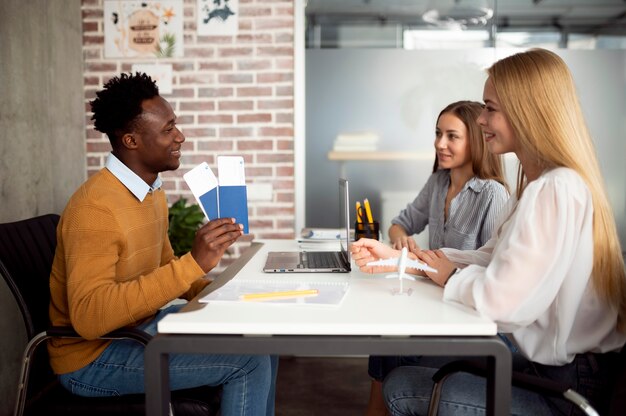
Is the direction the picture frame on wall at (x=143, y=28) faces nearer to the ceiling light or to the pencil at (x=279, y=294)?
the pencil

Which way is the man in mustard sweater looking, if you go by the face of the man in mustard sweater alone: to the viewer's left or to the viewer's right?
to the viewer's right

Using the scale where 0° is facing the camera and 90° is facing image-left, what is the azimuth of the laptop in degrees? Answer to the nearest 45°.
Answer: approximately 90°

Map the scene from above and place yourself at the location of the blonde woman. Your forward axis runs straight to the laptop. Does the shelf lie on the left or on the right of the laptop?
right

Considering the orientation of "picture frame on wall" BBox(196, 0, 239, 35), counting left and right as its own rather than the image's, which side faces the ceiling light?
left

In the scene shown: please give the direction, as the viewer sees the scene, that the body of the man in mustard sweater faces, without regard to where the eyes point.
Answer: to the viewer's right

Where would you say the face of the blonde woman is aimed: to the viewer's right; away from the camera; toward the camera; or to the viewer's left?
to the viewer's left

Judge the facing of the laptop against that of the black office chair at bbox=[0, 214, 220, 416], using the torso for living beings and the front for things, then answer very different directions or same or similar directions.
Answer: very different directions

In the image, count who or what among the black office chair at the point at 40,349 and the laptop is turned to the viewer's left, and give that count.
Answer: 1

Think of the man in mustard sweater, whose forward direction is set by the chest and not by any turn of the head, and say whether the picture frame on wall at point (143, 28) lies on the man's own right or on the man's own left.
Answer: on the man's own left

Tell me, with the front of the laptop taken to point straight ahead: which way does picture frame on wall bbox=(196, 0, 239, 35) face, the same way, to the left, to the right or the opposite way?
to the left

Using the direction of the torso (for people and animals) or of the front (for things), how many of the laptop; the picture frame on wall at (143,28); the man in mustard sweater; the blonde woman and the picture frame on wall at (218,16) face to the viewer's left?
2

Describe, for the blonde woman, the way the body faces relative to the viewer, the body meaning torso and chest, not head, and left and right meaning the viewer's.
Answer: facing to the left of the viewer

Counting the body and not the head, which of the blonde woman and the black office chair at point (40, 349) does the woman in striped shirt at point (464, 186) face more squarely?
the black office chair

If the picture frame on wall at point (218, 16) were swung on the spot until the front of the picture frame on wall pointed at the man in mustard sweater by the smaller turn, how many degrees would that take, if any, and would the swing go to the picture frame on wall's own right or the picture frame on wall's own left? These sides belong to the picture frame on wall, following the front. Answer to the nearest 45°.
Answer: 0° — it already faces them
